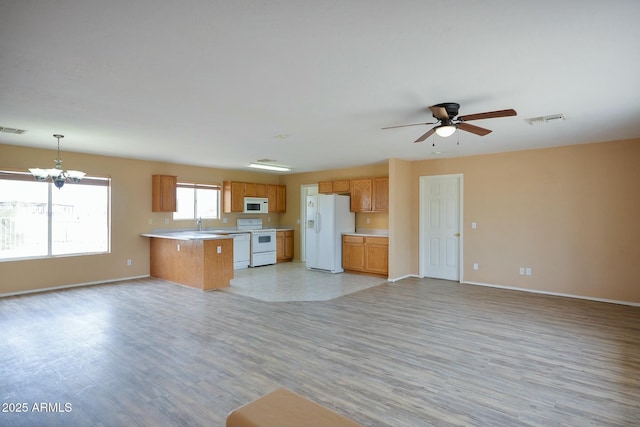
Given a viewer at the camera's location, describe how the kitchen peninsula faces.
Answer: facing away from the viewer and to the right of the viewer

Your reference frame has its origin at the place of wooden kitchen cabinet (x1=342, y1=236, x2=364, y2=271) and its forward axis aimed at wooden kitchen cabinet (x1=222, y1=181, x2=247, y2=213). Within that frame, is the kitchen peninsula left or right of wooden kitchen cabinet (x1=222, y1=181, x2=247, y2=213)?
left

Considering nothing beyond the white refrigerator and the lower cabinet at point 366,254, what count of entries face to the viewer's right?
0

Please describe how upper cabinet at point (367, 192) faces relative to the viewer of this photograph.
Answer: facing the viewer and to the left of the viewer

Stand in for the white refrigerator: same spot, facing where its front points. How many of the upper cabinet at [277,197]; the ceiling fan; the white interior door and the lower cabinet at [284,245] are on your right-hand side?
2

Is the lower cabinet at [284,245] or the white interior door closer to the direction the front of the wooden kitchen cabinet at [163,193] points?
the white interior door

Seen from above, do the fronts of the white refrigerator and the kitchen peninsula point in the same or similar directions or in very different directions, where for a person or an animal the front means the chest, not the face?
very different directions

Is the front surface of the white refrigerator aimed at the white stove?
no

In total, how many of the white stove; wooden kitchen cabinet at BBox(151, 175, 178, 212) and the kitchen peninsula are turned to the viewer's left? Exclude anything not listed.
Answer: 0

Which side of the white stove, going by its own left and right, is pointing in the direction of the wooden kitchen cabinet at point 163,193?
right

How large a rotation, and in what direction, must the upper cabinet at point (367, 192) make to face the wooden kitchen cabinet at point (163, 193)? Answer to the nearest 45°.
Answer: approximately 45° to its right

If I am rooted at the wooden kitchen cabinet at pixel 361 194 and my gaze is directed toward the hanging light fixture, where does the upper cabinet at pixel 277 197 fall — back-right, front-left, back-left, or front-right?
front-right

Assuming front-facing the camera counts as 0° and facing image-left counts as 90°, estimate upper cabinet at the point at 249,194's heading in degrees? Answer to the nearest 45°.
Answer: approximately 315°
